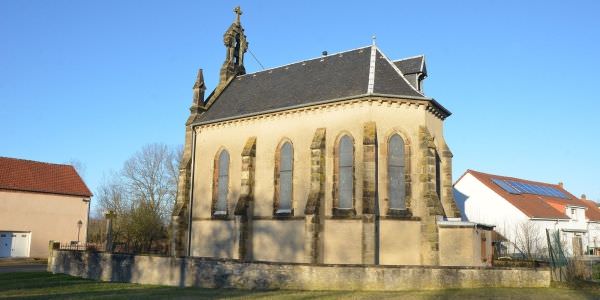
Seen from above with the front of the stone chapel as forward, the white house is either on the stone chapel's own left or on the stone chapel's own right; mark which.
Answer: on the stone chapel's own right

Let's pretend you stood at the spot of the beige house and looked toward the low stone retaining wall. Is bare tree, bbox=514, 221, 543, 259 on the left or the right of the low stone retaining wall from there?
left

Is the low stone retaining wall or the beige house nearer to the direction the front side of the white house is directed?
the low stone retaining wall

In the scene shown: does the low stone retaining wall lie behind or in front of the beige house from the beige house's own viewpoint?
in front

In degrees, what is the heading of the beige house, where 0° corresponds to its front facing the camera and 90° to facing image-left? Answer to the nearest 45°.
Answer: approximately 0°

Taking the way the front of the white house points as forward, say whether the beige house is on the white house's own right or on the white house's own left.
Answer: on the white house's own right

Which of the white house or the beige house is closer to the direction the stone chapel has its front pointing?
the beige house

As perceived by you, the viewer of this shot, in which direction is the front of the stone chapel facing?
facing away from the viewer and to the left of the viewer

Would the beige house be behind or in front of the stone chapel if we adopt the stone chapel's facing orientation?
in front

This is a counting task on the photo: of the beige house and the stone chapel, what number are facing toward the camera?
1

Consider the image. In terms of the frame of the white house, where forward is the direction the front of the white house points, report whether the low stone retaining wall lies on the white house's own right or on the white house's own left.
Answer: on the white house's own right
